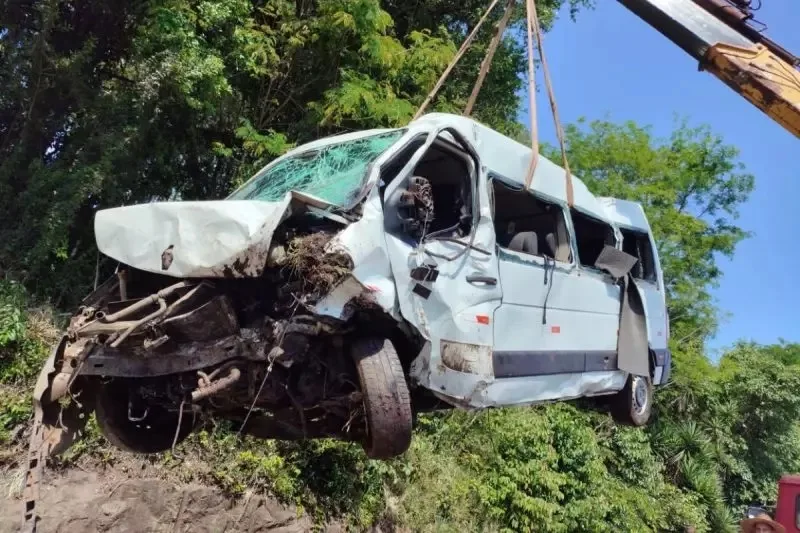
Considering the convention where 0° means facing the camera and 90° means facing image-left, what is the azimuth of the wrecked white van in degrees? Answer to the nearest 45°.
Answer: approximately 45°
